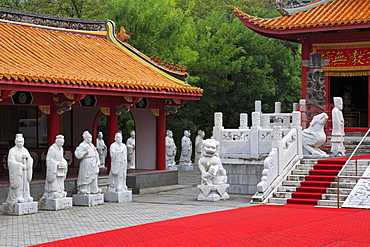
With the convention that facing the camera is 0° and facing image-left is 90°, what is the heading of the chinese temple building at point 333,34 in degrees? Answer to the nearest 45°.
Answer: approximately 0°

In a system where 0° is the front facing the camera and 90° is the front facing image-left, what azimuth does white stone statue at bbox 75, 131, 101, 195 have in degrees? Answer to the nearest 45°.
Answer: approximately 315°

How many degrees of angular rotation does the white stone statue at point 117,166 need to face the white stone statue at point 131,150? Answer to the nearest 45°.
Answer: approximately 135° to its left

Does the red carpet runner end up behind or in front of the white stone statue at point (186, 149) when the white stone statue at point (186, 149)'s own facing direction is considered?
in front

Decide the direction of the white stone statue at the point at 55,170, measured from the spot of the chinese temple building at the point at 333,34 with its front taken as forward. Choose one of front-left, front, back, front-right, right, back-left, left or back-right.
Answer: front-right

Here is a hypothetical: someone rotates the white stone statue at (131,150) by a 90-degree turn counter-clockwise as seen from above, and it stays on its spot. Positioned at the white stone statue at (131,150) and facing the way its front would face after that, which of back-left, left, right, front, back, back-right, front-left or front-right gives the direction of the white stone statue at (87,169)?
back-right

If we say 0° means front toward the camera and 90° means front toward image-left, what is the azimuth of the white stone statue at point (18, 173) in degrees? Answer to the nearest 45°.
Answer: approximately 315°

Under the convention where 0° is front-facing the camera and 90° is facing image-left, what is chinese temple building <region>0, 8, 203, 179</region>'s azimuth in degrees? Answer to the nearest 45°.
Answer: approximately 315°
